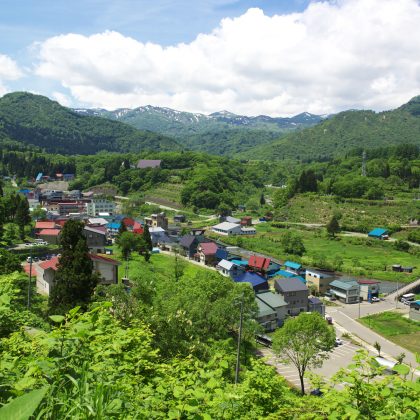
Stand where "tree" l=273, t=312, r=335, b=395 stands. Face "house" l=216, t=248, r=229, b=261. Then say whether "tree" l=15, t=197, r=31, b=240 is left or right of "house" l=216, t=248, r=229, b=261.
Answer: left

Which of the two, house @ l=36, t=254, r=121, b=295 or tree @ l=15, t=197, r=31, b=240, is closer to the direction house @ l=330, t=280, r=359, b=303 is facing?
the house

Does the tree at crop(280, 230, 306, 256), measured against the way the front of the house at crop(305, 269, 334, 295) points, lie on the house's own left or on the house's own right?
on the house's own right

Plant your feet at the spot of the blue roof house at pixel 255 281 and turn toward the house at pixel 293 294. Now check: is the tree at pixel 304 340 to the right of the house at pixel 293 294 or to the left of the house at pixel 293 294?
right

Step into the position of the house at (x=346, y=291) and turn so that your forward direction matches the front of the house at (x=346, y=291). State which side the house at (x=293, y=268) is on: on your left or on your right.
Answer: on your right
